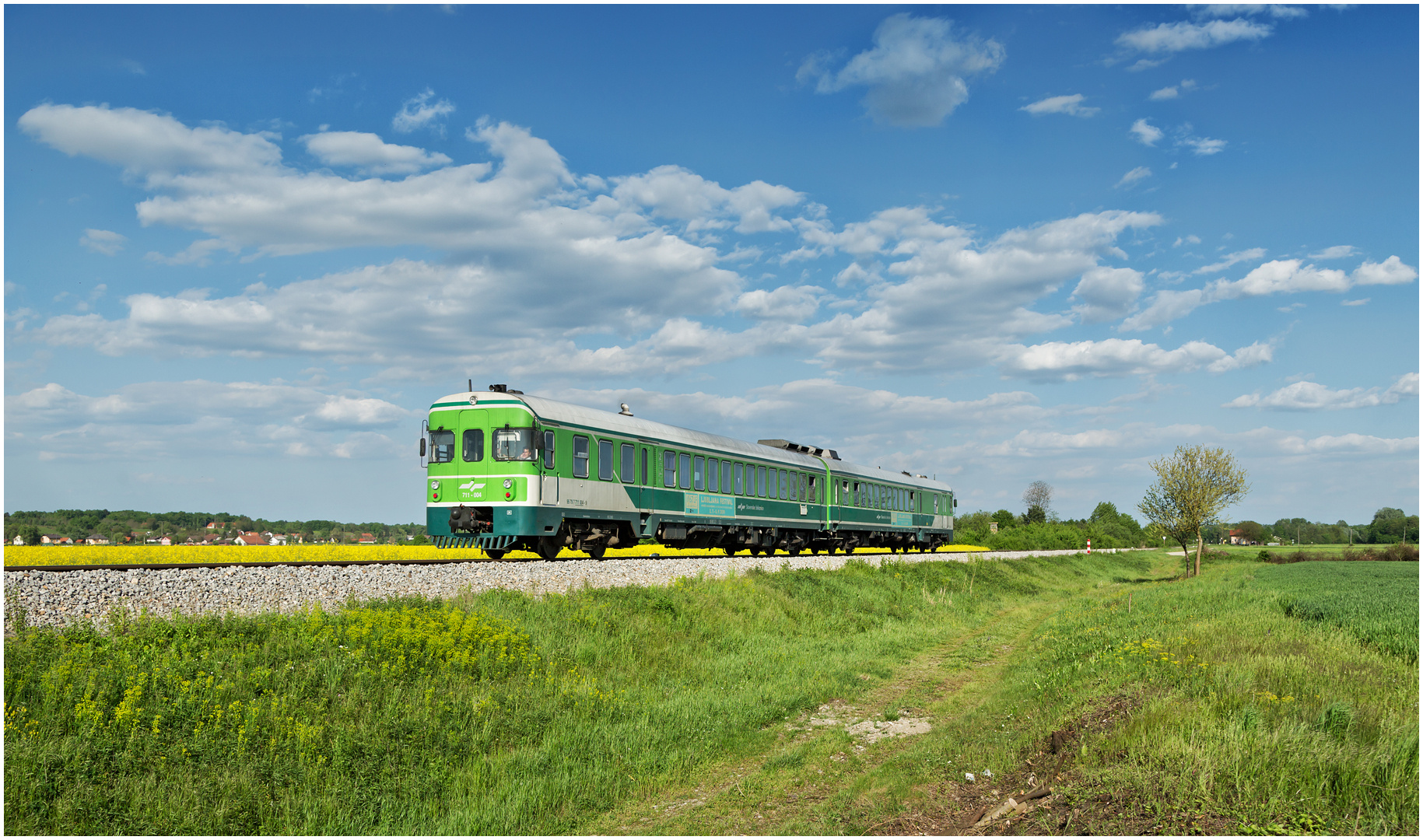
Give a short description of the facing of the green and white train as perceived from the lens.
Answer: facing the viewer and to the left of the viewer
